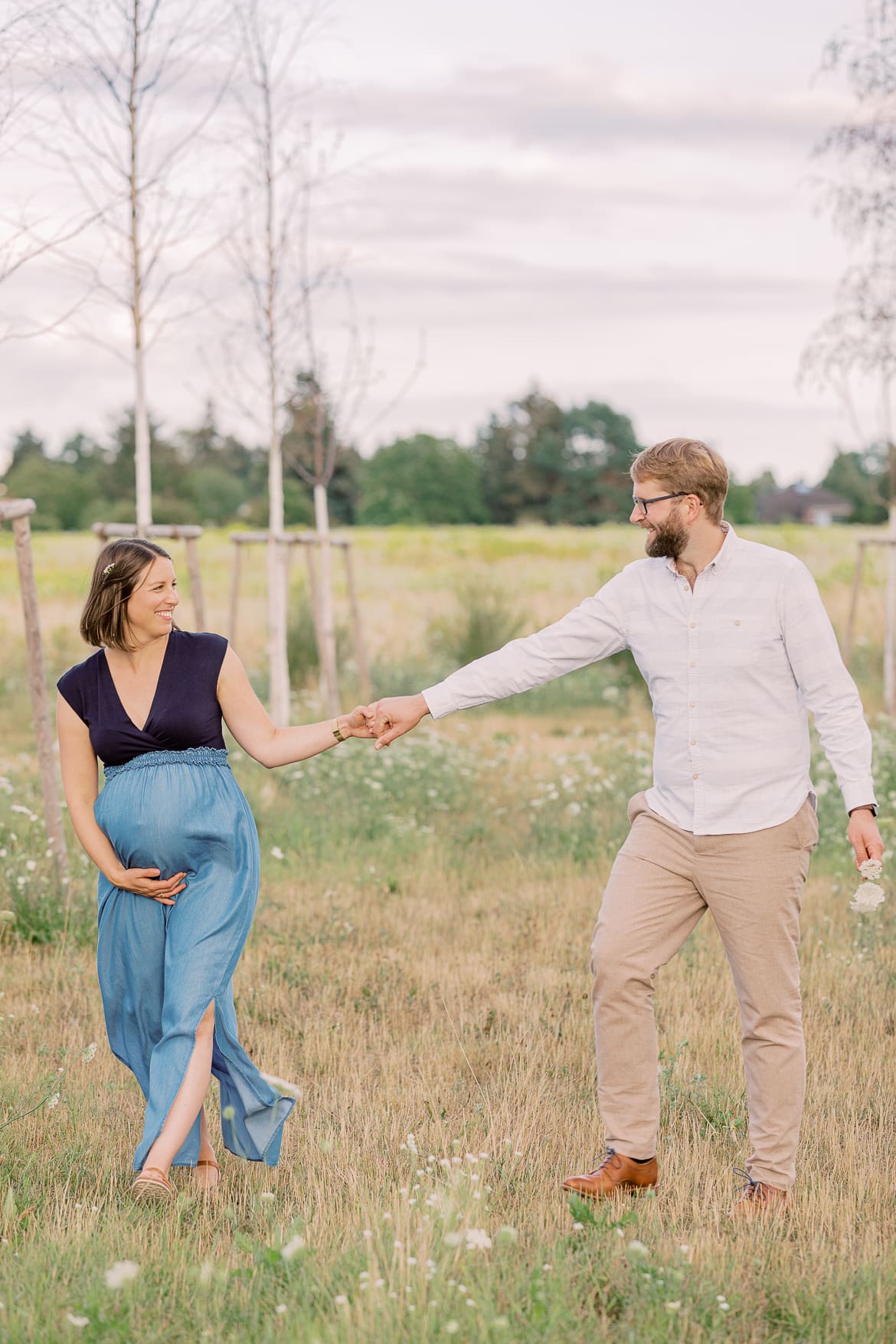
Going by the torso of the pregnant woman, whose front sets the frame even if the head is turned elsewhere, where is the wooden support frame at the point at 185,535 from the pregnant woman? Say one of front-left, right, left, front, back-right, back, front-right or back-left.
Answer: back

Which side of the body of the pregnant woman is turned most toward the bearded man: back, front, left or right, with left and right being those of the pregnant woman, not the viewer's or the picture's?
left

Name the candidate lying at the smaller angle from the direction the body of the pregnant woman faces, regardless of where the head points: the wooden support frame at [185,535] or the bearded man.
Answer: the bearded man

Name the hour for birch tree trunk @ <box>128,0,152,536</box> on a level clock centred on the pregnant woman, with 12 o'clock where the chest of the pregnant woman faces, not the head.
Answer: The birch tree trunk is roughly at 6 o'clock from the pregnant woman.

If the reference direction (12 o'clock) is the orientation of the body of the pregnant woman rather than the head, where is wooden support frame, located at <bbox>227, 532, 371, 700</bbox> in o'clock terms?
The wooden support frame is roughly at 6 o'clock from the pregnant woman.

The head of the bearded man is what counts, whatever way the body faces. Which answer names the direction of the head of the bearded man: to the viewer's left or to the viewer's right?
to the viewer's left

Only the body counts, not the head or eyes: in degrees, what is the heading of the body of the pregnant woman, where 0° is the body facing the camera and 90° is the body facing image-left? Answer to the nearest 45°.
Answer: approximately 0°

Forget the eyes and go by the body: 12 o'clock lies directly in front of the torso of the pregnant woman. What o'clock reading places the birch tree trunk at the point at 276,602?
The birch tree trunk is roughly at 6 o'clock from the pregnant woman.

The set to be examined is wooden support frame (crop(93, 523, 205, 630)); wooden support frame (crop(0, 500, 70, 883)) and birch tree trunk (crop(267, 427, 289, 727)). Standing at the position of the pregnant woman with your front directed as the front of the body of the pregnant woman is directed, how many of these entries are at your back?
3

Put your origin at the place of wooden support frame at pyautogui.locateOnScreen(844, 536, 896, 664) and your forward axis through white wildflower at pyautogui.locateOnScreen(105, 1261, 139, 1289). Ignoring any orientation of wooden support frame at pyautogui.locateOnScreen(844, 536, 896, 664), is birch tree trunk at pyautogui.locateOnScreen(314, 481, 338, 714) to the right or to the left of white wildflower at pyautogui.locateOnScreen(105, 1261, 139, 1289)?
right

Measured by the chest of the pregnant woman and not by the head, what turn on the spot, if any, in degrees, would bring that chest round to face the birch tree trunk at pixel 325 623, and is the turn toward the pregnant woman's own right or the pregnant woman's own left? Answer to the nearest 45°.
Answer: approximately 180°

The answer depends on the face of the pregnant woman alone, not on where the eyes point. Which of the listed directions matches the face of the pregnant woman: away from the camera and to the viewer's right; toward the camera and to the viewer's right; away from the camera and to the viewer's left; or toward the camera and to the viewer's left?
toward the camera and to the viewer's right

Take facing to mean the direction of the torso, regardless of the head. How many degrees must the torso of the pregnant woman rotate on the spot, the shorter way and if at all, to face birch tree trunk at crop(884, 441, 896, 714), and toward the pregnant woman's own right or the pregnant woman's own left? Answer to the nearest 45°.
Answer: approximately 135° to the pregnant woman's own left

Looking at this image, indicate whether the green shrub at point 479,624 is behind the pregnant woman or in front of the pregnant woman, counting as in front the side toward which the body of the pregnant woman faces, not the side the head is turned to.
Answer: behind

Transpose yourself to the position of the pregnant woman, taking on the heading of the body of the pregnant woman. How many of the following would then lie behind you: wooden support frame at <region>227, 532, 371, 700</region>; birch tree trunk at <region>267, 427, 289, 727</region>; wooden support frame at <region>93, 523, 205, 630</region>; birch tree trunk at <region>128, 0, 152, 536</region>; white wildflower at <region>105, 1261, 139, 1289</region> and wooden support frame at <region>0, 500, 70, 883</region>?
5
